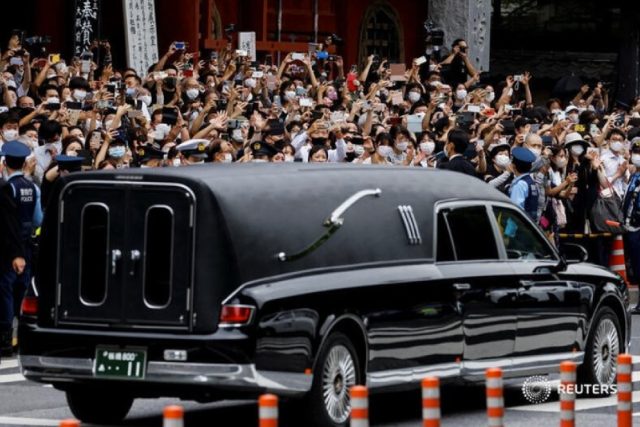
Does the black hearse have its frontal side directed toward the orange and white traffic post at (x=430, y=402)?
no

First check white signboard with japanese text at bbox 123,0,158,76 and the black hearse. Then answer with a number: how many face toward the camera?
1

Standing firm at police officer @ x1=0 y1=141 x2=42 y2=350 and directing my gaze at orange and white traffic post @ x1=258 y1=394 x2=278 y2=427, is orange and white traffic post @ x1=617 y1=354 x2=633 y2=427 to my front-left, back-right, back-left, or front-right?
front-left

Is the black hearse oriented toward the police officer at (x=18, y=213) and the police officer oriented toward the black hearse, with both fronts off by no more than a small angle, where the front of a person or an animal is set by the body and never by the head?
no

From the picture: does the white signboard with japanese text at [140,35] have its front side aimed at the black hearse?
yes

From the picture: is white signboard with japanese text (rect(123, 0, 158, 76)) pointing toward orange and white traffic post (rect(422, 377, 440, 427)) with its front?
yes

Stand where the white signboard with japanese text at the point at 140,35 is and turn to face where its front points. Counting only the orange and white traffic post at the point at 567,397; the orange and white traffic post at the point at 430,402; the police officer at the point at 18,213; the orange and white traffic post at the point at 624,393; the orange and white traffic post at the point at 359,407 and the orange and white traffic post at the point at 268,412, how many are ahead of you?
6

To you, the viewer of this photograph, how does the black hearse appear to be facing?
facing away from the viewer and to the right of the viewer

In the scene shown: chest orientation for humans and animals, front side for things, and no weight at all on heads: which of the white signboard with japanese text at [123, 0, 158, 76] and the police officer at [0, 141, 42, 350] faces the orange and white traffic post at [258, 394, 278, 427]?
the white signboard with japanese text

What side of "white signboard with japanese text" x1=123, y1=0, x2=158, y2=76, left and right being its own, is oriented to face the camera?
front
